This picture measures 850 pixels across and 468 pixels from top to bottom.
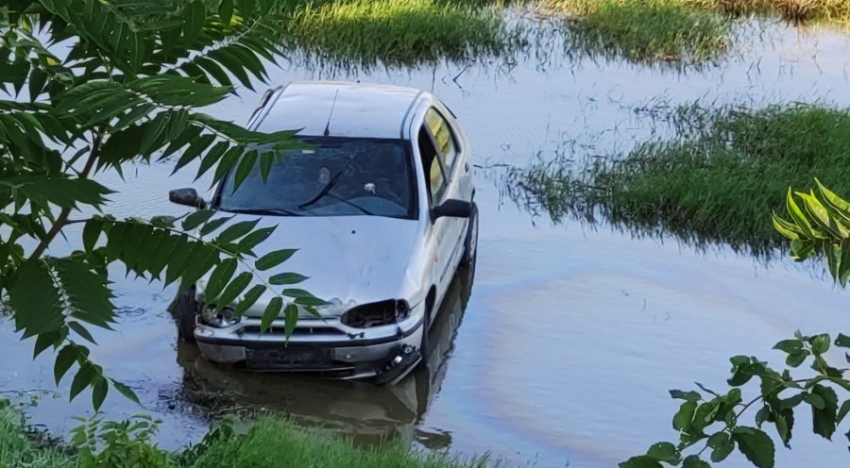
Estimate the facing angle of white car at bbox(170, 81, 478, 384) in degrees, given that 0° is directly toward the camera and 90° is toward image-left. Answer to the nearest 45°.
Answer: approximately 0°

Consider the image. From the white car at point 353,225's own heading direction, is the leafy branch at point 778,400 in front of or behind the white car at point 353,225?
in front
